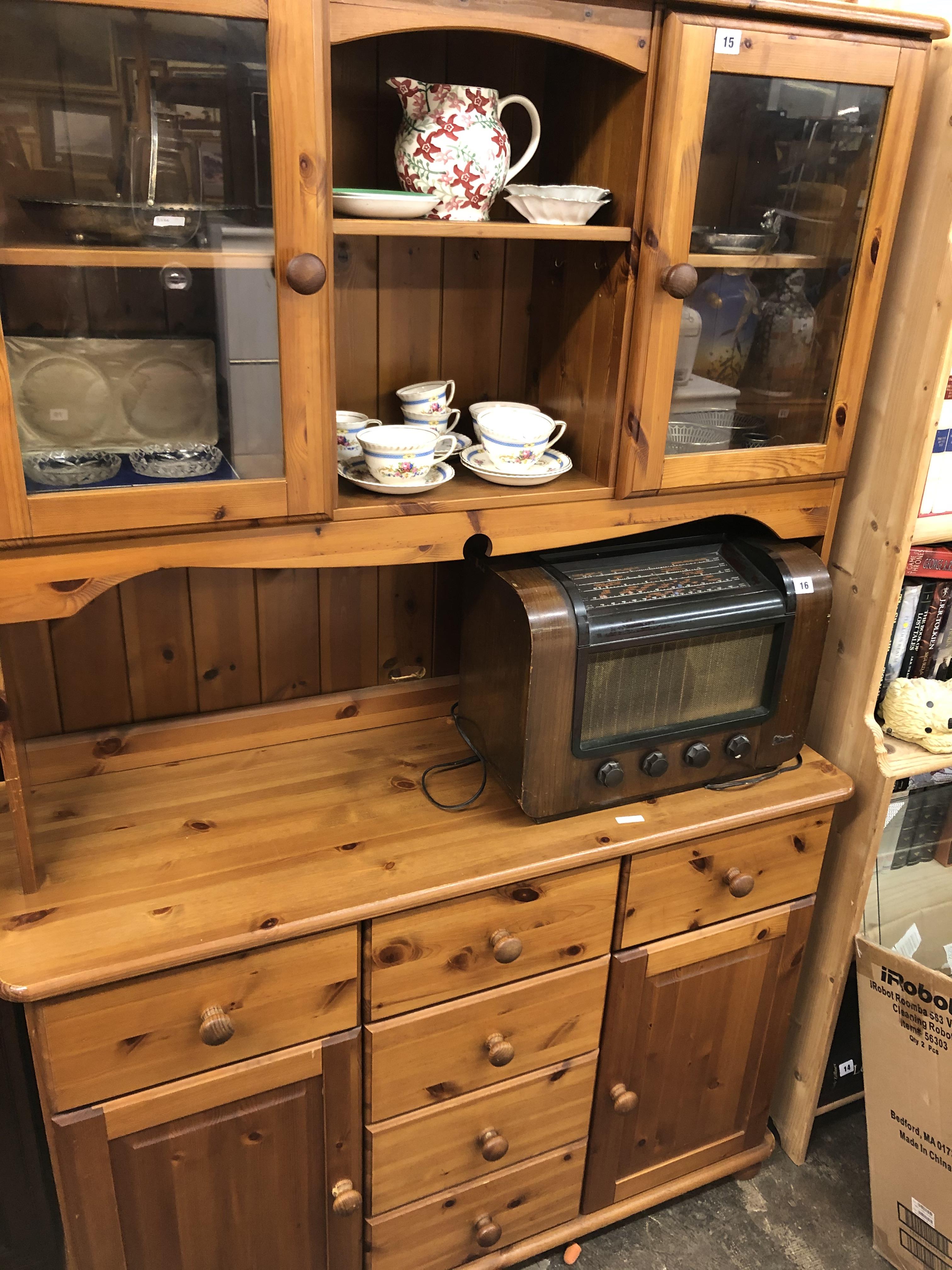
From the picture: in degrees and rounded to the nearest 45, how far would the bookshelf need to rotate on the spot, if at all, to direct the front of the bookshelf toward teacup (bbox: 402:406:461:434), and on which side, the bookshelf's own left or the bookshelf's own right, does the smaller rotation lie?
approximately 90° to the bookshelf's own right

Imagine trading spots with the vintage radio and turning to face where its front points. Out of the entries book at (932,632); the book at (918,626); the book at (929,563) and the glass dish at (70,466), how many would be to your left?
3

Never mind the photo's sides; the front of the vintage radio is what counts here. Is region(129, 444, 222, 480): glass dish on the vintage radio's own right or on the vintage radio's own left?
on the vintage radio's own right

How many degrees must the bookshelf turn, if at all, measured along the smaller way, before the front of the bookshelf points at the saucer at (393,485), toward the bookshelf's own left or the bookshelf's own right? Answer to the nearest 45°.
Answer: approximately 90° to the bookshelf's own right

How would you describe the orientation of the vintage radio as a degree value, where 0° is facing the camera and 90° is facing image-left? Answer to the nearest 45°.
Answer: approximately 315°

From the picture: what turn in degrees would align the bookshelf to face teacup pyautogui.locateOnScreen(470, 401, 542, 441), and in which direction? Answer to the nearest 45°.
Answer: approximately 90° to its right

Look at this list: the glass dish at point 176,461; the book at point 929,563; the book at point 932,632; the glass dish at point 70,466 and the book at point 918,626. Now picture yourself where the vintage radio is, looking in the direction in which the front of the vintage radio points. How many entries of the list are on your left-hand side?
3
